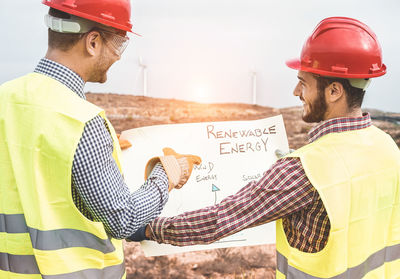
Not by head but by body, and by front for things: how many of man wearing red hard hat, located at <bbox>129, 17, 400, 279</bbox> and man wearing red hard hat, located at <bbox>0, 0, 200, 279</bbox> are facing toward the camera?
0

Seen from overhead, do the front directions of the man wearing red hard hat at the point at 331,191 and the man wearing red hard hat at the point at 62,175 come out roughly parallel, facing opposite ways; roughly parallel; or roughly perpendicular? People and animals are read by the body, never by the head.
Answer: roughly perpendicular

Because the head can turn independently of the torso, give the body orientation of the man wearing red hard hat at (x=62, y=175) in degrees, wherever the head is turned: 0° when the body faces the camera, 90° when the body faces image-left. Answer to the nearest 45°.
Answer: approximately 225°

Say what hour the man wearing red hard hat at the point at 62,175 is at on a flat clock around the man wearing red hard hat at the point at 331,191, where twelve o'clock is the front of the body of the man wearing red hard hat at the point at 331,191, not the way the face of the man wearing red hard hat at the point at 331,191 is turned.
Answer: the man wearing red hard hat at the point at 62,175 is roughly at 10 o'clock from the man wearing red hard hat at the point at 331,191.

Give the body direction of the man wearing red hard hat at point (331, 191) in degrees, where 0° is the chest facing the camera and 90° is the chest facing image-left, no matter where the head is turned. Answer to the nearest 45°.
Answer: approximately 135°

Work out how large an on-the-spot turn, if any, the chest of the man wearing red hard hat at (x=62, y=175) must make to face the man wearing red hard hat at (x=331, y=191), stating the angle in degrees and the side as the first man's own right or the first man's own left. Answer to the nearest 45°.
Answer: approximately 45° to the first man's own right

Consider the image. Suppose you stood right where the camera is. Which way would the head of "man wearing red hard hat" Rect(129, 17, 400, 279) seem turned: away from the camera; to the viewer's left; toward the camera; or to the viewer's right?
to the viewer's left
